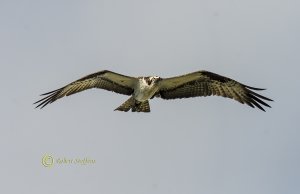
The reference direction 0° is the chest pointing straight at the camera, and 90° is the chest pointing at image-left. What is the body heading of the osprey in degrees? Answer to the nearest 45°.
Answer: approximately 0°
